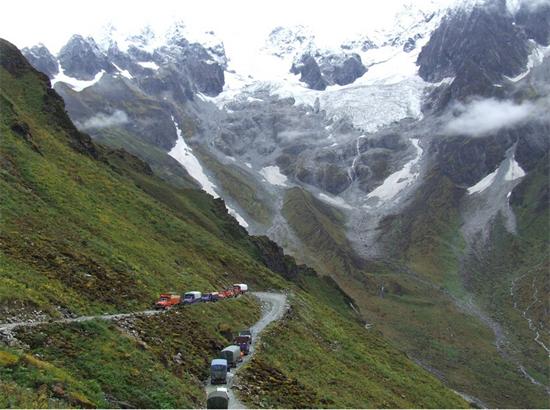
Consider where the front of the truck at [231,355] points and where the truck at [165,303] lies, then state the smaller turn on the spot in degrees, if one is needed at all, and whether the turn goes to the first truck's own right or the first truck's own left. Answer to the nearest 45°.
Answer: approximately 45° to the first truck's own left

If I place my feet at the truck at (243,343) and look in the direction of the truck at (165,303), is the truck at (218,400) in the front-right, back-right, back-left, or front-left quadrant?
back-left

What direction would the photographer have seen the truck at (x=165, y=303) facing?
facing the viewer and to the left of the viewer

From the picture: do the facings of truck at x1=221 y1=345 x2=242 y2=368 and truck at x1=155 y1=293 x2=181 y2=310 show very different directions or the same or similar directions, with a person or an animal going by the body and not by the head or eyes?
very different directions

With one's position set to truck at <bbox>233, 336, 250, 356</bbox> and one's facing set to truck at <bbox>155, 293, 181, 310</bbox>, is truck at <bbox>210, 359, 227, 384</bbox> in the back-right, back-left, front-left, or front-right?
back-left

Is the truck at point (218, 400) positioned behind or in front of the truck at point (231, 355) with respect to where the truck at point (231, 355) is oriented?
behind

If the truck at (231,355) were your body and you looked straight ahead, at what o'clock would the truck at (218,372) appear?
the truck at (218,372) is roughly at 5 o'clock from the truck at (231,355).

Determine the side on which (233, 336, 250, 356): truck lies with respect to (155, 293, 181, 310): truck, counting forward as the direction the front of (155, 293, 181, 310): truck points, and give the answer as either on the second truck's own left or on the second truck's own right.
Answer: on the second truck's own left

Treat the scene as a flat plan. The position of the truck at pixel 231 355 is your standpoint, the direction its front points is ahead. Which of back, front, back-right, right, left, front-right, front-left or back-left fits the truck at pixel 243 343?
front-left

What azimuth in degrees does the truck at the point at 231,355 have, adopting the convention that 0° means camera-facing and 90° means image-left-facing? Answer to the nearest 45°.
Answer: approximately 225°

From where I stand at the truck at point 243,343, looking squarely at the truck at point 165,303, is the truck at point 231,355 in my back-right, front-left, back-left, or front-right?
back-left

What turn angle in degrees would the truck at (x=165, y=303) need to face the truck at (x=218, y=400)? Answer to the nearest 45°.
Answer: approximately 45° to its left
